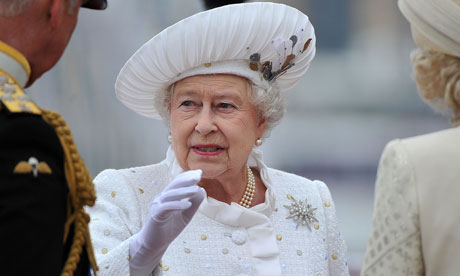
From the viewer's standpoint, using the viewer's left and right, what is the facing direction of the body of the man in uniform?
facing away from the viewer and to the right of the viewer

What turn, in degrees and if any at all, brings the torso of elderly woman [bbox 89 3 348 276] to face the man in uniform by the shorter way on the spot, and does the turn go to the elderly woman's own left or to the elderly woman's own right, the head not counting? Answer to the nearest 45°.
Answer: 0° — they already face them

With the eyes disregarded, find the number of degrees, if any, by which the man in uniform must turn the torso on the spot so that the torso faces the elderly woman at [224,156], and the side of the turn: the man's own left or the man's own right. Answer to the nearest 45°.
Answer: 0° — they already face them

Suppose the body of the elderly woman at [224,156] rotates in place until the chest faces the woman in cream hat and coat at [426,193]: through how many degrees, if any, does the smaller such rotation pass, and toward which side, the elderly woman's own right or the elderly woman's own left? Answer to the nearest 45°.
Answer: approximately 45° to the elderly woman's own left

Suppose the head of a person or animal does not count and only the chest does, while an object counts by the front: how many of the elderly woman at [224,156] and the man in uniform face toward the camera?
1
